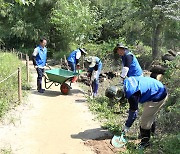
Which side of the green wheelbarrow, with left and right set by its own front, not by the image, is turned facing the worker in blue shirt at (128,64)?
front

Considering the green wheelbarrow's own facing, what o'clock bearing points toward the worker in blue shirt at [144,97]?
The worker in blue shirt is roughly at 1 o'clock from the green wheelbarrow.

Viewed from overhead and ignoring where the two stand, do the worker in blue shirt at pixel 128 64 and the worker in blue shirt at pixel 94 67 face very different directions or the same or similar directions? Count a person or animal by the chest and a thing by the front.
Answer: same or similar directions

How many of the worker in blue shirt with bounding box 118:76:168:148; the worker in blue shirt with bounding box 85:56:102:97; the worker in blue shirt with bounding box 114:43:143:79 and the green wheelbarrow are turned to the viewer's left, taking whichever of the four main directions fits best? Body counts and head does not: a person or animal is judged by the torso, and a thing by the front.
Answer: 3

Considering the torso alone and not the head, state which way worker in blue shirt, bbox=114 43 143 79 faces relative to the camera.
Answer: to the viewer's left

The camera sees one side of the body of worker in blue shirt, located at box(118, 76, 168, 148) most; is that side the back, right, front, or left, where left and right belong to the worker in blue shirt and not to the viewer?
left

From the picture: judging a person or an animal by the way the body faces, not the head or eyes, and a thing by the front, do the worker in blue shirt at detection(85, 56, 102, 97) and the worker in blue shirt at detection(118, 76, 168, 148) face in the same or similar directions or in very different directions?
same or similar directions

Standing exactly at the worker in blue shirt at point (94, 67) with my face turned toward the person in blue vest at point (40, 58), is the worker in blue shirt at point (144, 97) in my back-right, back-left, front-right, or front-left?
back-left

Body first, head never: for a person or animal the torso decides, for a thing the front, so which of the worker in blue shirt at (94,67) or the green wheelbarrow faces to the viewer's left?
the worker in blue shirt

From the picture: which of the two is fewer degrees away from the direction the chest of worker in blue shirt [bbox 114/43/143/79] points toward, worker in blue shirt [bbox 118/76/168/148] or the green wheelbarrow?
the green wheelbarrow

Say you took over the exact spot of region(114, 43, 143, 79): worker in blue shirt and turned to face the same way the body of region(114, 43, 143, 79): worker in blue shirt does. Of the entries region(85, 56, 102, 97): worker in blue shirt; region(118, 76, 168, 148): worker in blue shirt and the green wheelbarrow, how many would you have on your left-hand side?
1

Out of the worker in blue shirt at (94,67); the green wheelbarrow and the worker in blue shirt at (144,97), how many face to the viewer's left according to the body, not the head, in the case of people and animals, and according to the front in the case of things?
2

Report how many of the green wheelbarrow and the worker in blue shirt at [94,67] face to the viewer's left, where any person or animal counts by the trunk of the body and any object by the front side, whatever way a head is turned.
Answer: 1

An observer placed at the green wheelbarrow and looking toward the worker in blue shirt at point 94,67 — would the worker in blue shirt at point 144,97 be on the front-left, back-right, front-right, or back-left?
front-right

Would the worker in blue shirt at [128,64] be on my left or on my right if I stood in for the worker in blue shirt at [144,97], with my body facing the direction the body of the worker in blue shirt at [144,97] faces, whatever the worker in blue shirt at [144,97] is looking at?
on my right
